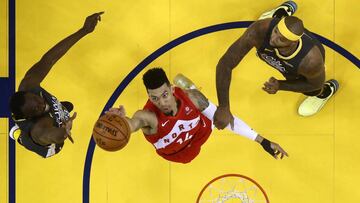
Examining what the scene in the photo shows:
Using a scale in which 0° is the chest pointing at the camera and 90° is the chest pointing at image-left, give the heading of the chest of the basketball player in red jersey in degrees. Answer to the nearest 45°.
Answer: approximately 0°
